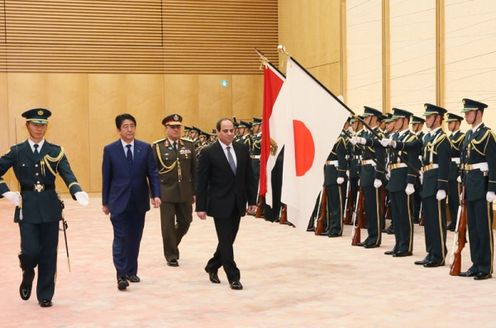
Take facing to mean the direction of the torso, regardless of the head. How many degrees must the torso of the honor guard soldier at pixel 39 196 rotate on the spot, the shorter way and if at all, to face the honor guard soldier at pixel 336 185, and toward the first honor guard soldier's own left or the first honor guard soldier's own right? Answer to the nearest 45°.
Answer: approximately 135° to the first honor guard soldier's own left

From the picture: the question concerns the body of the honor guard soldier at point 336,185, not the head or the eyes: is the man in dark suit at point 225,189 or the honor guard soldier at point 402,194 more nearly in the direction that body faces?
the man in dark suit

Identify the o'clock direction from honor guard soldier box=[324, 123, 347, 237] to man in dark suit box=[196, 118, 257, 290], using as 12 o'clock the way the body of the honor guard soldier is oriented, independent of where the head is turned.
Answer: The man in dark suit is roughly at 11 o'clock from the honor guard soldier.

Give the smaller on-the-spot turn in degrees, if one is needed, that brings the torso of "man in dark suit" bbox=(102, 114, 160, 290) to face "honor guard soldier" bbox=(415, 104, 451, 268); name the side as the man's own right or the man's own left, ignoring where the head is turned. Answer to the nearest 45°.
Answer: approximately 90° to the man's own left

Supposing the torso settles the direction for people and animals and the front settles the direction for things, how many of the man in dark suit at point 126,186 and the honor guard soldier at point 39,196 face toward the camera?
2

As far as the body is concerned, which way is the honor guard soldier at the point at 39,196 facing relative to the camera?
toward the camera

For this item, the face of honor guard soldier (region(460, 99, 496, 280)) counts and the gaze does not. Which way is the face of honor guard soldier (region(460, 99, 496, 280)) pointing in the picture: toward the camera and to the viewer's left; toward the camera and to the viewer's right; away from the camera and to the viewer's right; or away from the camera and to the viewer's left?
toward the camera and to the viewer's left

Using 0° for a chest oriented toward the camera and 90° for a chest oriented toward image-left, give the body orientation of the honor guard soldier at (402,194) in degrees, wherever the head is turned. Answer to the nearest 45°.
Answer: approximately 45°

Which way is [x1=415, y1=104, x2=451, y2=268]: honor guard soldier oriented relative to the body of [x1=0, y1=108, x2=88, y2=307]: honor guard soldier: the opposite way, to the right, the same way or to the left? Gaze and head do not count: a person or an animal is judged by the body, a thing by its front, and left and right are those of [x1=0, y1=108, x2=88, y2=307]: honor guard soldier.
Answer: to the right

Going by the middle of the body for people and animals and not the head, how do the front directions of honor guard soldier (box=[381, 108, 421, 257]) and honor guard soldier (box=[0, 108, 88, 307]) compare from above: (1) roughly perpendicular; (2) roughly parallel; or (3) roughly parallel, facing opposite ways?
roughly perpendicular

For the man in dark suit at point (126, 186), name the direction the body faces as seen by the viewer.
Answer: toward the camera

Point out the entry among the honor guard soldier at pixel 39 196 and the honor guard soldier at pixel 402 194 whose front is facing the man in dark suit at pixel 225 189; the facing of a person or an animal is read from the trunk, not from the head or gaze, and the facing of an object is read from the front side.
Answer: the honor guard soldier at pixel 402 194
